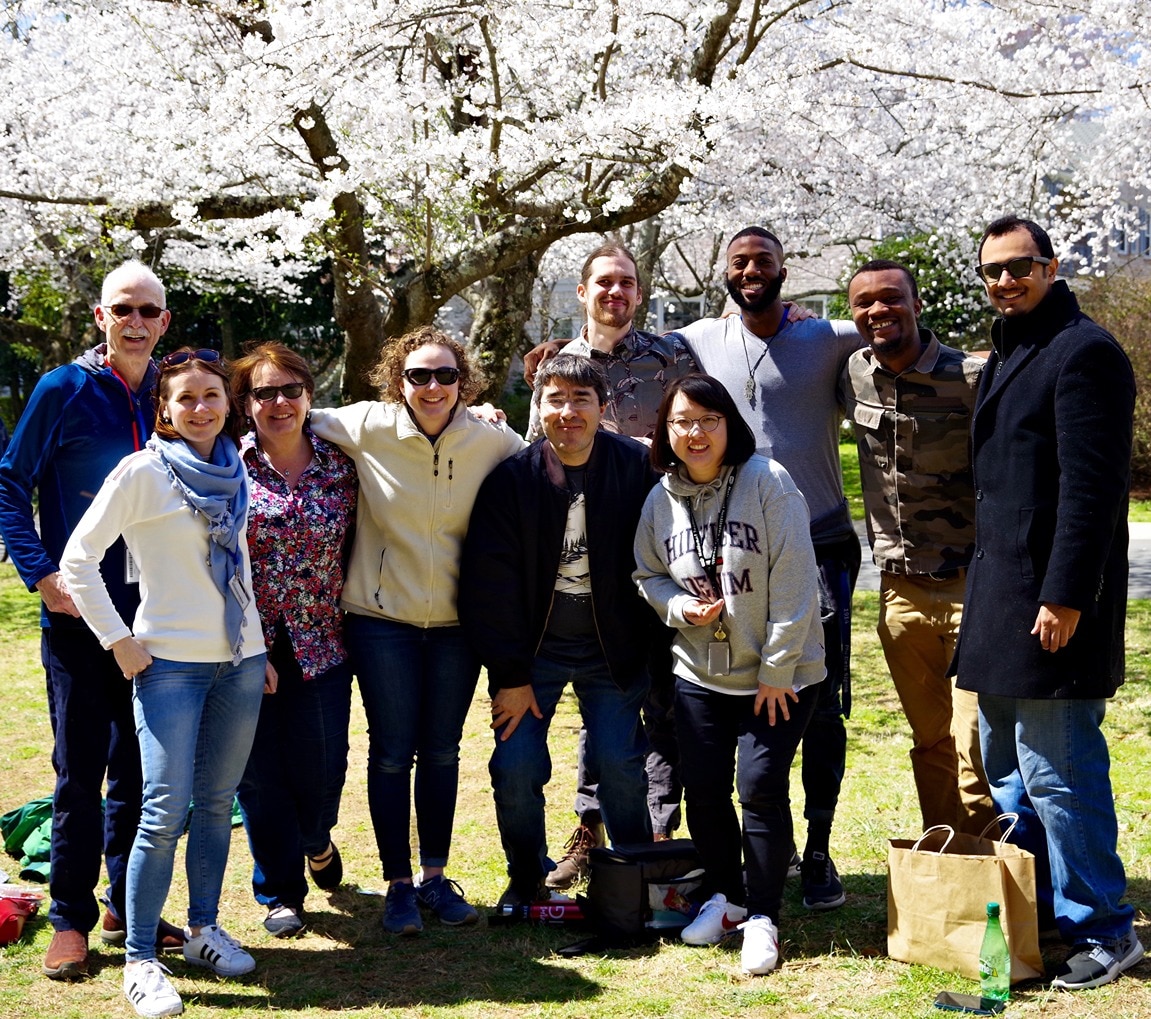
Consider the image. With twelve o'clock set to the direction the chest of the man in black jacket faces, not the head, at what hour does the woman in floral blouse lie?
The woman in floral blouse is roughly at 3 o'clock from the man in black jacket.

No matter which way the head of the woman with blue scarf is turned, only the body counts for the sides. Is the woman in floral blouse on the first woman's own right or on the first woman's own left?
on the first woman's own left

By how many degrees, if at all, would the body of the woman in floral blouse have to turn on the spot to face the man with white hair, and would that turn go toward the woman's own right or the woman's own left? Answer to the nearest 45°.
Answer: approximately 90° to the woman's own right

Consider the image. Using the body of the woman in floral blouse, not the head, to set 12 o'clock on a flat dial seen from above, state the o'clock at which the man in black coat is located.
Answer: The man in black coat is roughly at 10 o'clock from the woman in floral blouse.

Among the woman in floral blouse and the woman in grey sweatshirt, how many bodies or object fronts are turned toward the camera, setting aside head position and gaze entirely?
2

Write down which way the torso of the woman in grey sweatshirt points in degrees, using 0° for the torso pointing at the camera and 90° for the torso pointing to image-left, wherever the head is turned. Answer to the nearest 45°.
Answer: approximately 0°

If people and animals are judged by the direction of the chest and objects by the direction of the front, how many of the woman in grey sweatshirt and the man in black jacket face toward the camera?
2
